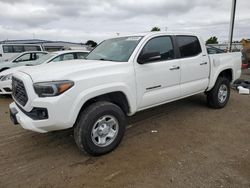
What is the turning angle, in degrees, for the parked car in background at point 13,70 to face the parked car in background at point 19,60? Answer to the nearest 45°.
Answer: approximately 135° to its right

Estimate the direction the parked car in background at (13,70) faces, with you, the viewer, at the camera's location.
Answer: facing the viewer and to the left of the viewer

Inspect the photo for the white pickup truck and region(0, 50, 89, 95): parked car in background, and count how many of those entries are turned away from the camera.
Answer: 0

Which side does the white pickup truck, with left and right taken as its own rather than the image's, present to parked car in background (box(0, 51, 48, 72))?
right

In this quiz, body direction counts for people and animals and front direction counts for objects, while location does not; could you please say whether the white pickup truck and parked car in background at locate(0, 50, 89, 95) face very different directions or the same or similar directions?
same or similar directions

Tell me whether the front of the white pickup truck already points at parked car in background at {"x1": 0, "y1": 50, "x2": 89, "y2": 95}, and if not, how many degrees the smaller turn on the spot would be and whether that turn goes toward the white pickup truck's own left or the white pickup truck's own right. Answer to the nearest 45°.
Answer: approximately 90° to the white pickup truck's own right

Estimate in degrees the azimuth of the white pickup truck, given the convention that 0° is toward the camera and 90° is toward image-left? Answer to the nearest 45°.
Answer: approximately 45°

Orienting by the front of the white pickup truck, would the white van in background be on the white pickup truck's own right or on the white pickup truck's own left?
on the white pickup truck's own right
